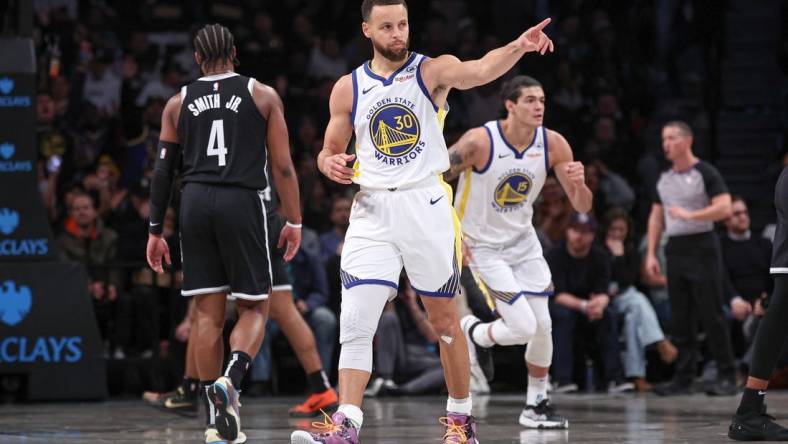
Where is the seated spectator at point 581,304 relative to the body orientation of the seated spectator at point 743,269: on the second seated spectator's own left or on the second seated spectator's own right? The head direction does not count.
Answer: on the second seated spectator's own right

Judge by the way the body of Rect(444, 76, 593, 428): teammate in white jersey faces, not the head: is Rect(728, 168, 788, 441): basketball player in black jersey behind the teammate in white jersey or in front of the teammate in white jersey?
in front

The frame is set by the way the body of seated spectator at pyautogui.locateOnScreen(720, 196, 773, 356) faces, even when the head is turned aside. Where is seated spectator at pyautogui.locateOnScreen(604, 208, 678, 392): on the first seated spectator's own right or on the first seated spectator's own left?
on the first seated spectator's own right

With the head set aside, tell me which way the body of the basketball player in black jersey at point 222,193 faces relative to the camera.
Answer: away from the camera

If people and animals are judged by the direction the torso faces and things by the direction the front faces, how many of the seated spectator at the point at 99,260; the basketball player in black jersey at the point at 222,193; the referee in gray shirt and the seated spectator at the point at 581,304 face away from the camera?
1

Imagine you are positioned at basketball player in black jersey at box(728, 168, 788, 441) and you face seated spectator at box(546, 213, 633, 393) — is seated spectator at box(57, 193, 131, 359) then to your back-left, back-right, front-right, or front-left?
front-left

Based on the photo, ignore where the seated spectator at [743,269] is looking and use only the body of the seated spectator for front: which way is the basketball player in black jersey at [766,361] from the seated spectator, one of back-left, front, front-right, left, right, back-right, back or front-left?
front

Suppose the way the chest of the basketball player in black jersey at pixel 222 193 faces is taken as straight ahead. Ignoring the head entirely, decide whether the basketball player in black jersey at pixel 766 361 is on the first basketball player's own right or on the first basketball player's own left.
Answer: on the first basketball player's own right

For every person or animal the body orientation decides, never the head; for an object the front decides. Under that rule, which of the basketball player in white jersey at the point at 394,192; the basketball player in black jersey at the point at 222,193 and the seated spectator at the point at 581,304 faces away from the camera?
the basketball player in black jersey

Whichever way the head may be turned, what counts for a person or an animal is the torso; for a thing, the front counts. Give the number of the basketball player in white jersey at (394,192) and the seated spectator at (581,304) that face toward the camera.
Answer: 2

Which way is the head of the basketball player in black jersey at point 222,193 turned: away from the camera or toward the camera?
away from the camera

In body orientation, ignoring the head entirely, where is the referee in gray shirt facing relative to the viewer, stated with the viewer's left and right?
facing the viewer and to the left of the viewer

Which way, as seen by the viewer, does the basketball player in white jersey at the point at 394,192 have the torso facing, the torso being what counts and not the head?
toward the camera

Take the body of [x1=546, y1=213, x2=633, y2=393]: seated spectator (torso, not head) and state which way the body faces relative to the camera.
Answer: toward the camera
